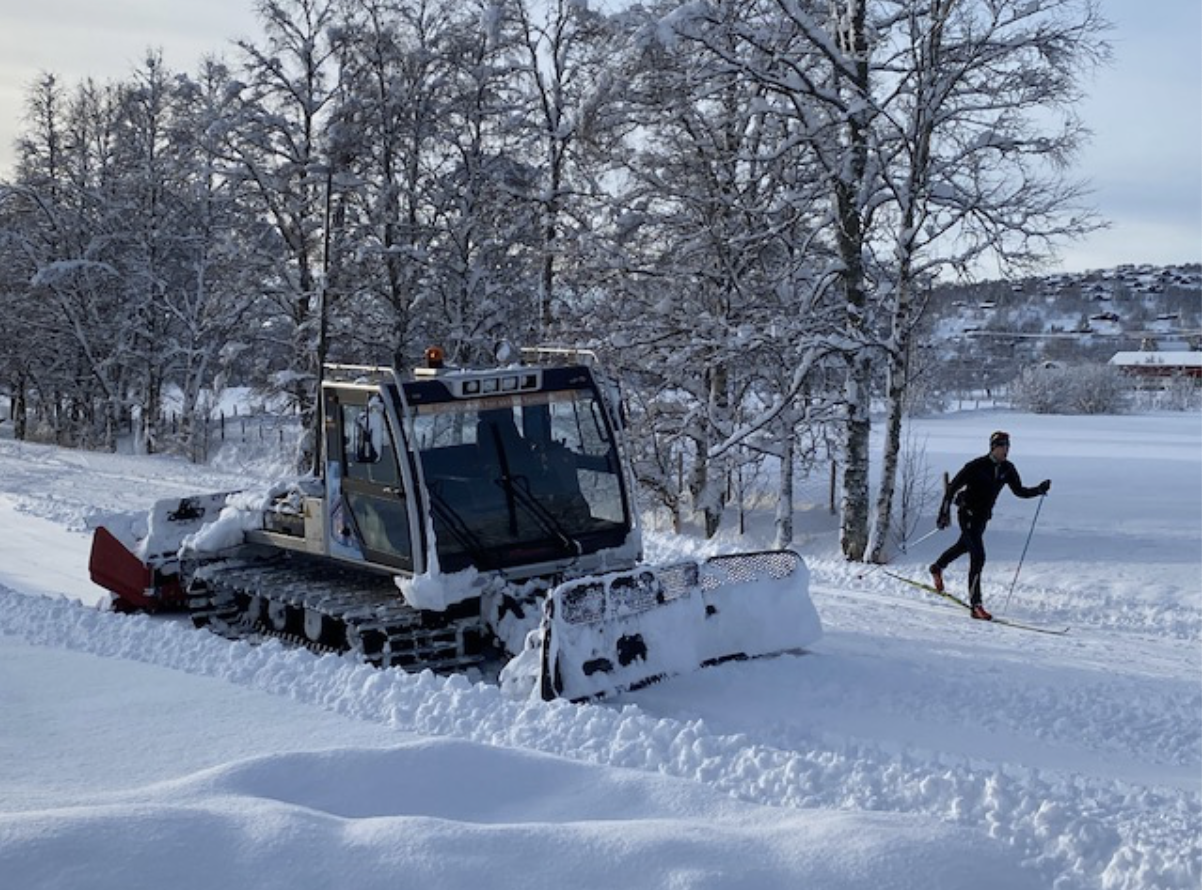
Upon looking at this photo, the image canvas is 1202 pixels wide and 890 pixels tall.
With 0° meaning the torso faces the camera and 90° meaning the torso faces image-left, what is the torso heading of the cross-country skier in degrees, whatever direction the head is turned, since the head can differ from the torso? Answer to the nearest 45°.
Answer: approximately 315°

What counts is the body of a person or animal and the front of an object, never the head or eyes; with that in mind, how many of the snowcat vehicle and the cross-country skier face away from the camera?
0

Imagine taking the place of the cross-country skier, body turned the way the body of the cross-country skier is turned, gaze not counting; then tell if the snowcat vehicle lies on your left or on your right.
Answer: on your right

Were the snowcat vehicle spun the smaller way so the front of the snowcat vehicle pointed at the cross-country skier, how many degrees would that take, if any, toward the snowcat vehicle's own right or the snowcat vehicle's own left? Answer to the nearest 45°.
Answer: approximately 90° to the snowcat vehicle's own left

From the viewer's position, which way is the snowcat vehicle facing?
facing the viewer and to the right of the viewer
